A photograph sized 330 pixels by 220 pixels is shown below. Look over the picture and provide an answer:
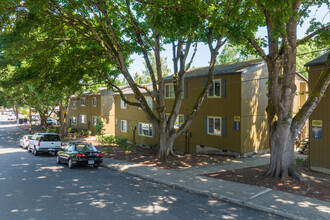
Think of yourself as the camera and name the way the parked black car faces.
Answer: facing away from the viewer and to the left of the viewer

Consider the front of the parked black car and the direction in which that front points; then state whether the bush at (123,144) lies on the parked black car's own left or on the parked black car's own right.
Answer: on the parked black car's own right
